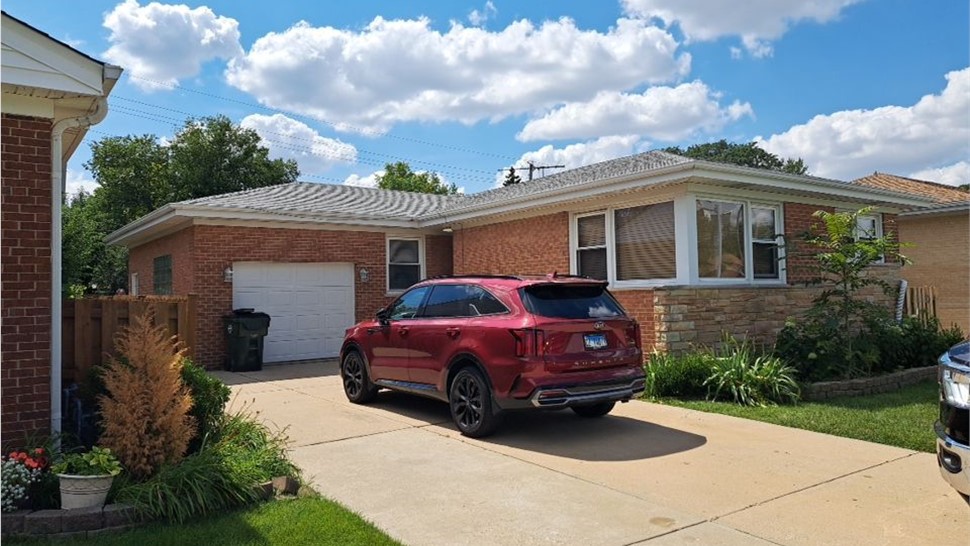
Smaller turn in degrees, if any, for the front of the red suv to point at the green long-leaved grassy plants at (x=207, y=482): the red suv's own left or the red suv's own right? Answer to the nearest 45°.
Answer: approximately 90° to the red suv's own left

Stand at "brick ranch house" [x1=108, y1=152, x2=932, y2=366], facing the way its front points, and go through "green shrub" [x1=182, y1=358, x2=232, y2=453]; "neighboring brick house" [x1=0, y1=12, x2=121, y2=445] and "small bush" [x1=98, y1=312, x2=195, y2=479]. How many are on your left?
0

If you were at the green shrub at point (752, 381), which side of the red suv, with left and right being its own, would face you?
right

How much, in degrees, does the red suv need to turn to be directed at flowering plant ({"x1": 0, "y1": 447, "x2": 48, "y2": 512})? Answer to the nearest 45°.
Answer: approximately 90° to its left

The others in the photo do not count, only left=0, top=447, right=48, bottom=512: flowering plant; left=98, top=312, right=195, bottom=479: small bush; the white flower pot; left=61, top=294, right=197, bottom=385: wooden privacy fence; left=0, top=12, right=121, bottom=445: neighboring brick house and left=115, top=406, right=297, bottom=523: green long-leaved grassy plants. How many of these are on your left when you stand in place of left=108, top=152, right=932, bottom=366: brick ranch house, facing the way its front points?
0

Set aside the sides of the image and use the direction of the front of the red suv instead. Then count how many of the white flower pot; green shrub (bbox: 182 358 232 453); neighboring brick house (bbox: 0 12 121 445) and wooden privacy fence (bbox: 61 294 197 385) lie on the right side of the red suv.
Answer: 0

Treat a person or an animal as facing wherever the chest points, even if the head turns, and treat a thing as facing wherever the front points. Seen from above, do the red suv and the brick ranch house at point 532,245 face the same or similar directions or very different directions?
very different directions

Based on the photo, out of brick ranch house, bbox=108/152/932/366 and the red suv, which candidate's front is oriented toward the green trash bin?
the red suv

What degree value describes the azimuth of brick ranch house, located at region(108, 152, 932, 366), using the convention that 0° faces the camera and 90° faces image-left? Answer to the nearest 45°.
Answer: approximately 315°

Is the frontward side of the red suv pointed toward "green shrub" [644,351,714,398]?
no

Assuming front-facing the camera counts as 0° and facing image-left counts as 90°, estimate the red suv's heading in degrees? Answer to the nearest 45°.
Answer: approximately 135°

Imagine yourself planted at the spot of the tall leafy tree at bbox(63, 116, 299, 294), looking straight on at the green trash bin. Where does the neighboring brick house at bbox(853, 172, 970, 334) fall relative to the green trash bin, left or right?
left
